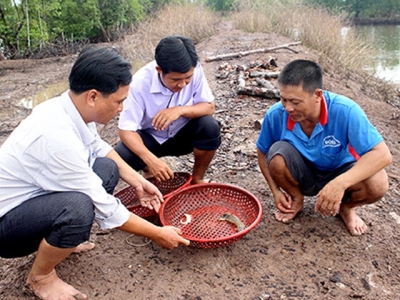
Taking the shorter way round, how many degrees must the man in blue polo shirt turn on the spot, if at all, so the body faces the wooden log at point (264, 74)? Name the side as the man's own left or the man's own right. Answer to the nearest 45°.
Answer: approximately 135° to the man's own right

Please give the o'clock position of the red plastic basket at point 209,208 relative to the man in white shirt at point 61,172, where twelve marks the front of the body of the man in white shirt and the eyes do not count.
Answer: The red plastic basket is roughly at 11 o'clock from the man in white shirt.

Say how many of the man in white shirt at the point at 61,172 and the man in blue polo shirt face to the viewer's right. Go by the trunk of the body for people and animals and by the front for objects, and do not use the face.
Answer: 1

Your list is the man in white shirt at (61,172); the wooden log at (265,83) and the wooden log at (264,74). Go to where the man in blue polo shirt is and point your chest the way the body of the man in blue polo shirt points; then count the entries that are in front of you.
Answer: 1

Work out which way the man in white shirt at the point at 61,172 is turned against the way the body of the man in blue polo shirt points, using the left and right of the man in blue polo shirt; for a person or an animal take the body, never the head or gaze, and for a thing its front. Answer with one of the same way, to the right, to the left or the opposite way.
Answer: the opposite way

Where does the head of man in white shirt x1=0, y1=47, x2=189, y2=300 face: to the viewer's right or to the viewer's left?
to the viewer's right

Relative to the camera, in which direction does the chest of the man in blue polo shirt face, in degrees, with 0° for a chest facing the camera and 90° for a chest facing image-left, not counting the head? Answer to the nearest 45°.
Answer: approximately 45°

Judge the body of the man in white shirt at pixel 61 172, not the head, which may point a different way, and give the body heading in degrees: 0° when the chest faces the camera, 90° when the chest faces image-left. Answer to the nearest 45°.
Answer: approximately 270°

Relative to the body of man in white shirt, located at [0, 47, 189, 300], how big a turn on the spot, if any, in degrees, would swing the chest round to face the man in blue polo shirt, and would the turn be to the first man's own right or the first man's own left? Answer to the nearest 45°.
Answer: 0° — they already face them

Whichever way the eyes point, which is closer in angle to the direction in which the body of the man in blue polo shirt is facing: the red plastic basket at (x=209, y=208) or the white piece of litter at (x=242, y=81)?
the red plastic basket

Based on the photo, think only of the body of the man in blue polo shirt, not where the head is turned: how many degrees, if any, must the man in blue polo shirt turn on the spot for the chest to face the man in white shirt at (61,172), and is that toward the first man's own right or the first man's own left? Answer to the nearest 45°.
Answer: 0° — they already face them

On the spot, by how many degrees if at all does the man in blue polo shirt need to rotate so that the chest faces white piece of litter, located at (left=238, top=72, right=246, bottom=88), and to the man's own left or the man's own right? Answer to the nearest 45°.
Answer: approximately 135° to the man's own right

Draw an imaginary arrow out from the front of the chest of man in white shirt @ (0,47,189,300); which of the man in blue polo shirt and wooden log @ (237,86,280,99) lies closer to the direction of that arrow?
the man in blue polo shirt

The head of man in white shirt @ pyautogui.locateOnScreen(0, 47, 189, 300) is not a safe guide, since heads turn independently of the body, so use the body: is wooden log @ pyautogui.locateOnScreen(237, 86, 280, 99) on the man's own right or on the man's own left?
on the man's own left
